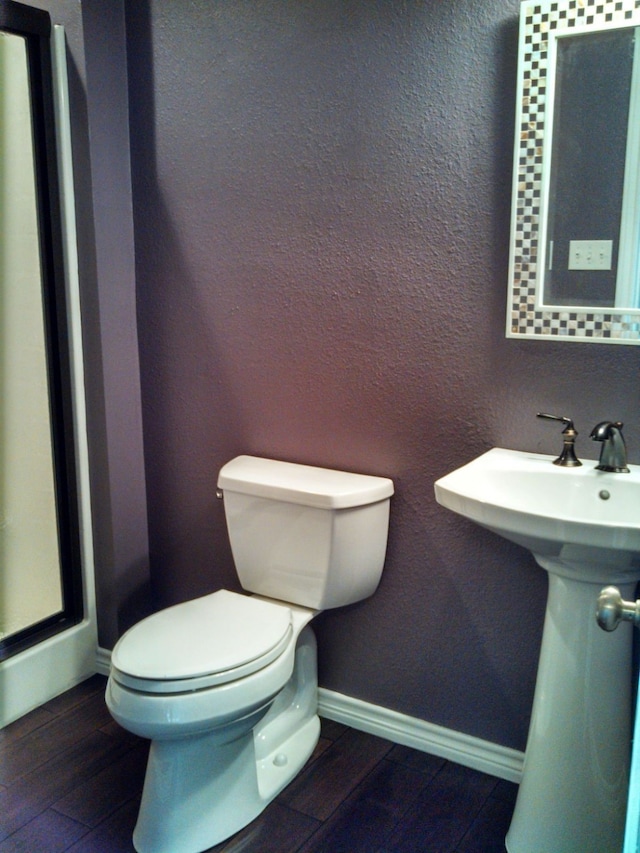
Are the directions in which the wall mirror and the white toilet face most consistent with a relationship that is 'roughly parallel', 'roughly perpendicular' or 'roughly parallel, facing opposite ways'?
roughly parallel

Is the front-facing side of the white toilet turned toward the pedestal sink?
no

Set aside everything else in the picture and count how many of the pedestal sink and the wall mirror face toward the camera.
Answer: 2

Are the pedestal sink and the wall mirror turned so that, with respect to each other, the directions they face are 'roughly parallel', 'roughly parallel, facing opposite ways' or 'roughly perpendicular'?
roughly parallel

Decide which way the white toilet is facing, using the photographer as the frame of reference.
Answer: facing the viewer and to the left of the viewer

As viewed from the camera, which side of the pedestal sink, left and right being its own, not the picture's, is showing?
front

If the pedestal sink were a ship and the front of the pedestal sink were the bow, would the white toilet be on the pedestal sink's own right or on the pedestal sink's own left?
on the pedestal sink's own right

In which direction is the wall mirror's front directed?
toward the camera
